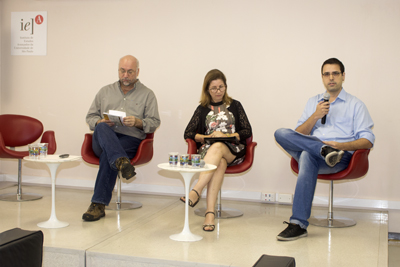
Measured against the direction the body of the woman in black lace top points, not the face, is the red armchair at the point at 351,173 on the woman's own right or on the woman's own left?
on the woman's own left

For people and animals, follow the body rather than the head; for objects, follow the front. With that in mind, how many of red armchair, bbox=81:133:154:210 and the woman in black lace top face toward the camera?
2

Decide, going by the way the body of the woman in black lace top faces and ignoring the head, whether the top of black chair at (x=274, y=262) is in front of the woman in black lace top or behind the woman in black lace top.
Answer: in front

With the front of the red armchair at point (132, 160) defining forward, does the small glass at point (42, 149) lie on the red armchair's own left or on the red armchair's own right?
on the red armchair's own right

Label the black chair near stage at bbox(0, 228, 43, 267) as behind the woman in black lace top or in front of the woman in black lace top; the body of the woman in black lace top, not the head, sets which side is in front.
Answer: in front

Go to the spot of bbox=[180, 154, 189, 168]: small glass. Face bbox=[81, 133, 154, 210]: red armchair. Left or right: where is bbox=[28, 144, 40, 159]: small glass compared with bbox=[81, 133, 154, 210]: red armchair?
left

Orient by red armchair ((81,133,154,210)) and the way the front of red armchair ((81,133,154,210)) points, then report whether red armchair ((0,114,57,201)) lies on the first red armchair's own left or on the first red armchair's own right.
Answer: on the first red armchair's own right
